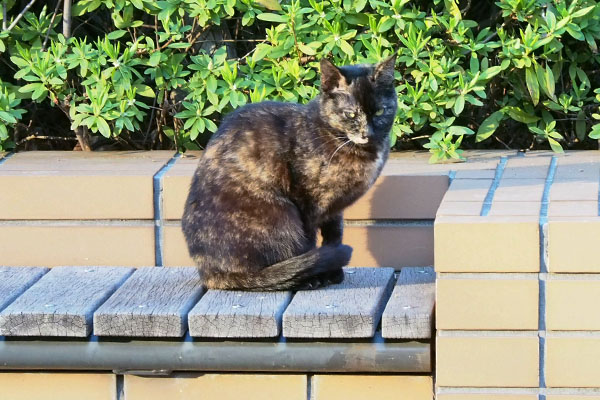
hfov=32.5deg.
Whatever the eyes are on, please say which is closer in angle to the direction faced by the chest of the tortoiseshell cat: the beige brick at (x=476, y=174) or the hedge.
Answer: the beige brick

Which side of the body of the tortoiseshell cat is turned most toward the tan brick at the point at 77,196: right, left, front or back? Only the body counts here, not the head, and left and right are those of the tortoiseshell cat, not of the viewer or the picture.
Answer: back

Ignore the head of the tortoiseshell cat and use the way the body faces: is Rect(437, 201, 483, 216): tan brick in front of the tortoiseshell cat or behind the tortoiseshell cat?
in front

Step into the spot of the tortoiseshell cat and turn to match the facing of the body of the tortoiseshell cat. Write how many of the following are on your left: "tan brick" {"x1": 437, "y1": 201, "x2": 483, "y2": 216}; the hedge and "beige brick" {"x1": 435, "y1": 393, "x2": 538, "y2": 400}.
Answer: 1

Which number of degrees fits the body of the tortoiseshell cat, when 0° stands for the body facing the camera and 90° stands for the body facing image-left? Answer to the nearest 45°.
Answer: approximately 270°

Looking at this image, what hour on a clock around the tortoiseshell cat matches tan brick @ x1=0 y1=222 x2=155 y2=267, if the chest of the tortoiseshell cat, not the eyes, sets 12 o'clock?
The tan brick is roughly at 7 o'clock from the tortoiseshell cat.

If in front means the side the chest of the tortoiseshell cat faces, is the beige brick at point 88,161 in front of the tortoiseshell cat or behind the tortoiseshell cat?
behind
